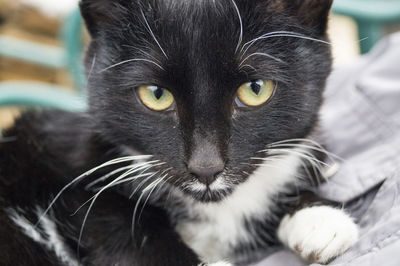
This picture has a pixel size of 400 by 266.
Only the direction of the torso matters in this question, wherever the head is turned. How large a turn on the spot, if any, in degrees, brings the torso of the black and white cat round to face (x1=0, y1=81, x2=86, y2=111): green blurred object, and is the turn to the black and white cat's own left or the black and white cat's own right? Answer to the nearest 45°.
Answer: approximately 180°

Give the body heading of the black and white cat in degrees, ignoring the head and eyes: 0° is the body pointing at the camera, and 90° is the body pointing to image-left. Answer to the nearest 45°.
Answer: approximately 315°
